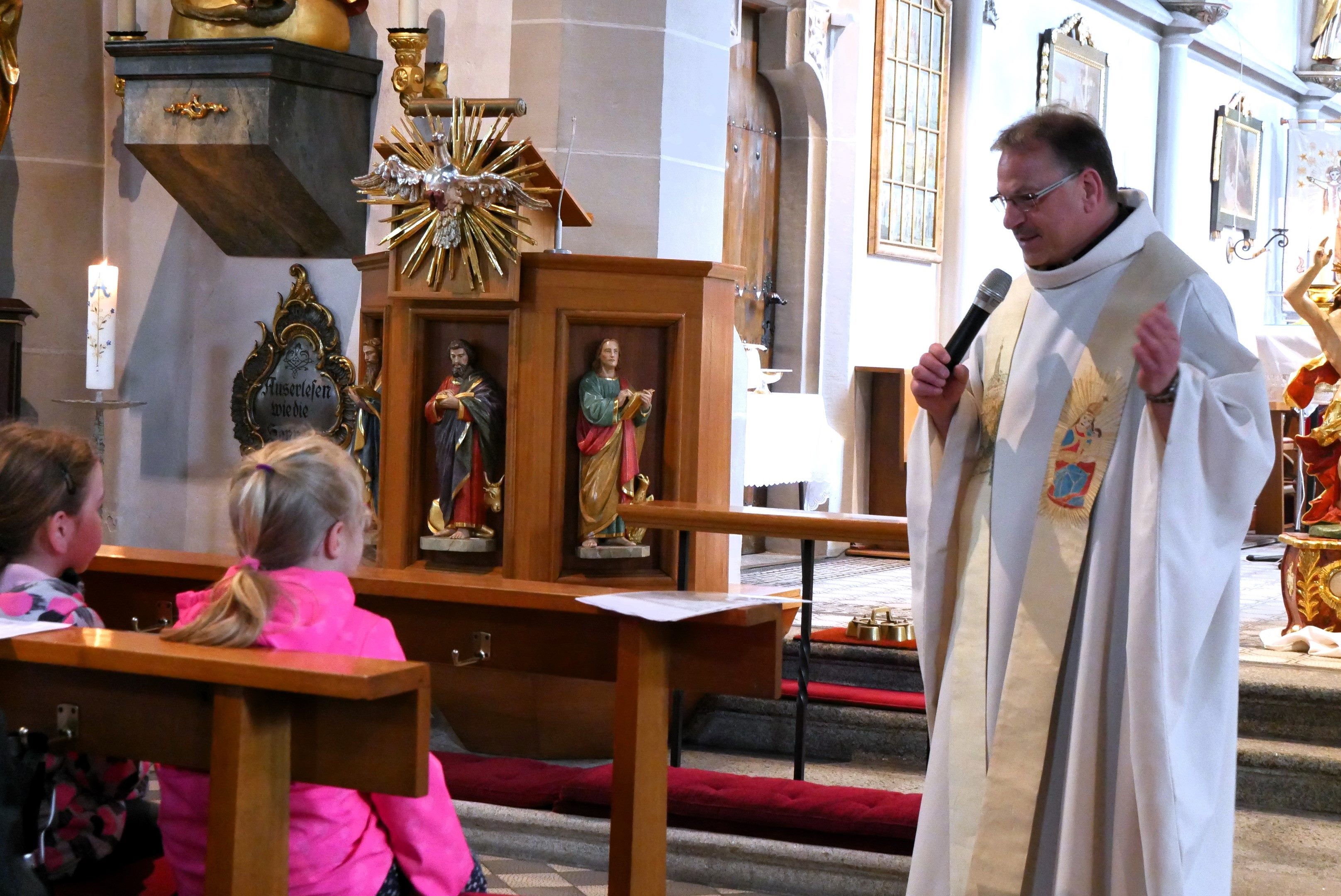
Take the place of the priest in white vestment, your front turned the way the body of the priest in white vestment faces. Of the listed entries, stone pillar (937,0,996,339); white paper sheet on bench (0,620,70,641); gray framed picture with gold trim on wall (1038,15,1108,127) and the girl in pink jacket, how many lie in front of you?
2

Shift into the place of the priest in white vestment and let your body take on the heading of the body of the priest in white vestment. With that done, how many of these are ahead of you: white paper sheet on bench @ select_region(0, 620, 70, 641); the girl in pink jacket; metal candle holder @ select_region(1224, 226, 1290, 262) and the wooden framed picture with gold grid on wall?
2

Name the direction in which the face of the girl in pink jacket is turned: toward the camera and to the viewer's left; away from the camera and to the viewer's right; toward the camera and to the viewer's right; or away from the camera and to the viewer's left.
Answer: away from the camera and to the viewer's right

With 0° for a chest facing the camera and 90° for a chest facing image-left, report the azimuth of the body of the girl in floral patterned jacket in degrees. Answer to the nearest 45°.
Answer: approximately 225°

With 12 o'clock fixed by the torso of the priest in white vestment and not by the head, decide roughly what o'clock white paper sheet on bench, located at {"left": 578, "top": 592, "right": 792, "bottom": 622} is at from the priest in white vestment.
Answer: The white paper sheet on bench is roughly at 1 o'clock from the priest in white vestment.

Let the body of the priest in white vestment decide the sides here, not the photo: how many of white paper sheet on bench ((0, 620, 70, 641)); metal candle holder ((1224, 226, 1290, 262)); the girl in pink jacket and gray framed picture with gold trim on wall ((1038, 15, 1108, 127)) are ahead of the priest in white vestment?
2

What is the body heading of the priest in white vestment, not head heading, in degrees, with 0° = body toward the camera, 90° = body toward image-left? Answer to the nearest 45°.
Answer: approximately 45°

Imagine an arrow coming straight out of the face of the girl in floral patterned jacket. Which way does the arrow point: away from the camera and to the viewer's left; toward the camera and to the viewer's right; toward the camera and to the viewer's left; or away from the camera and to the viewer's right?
away from the camera and to the viewer's right

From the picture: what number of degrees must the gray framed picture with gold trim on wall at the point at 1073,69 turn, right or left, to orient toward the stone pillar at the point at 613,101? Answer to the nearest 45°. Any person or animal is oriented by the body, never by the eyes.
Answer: approximately 45° to its right

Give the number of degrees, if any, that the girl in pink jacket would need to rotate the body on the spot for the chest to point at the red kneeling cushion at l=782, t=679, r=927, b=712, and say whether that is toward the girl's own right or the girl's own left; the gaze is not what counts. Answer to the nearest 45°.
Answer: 0° — they already face it
